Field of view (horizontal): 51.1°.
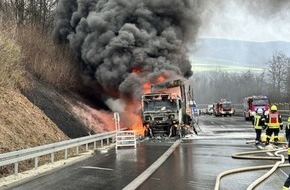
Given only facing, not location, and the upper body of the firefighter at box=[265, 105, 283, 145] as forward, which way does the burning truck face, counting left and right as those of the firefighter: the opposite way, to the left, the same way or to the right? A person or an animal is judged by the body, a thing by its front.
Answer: the opposite way

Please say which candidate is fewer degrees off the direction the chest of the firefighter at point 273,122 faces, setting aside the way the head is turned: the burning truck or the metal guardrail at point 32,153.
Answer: the burning truck

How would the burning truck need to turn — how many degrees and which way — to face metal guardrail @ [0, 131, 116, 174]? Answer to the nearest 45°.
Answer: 0° — it already faces it

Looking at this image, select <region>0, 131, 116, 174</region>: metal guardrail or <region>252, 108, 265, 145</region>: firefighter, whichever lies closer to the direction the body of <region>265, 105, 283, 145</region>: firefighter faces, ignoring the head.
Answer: the firefighter

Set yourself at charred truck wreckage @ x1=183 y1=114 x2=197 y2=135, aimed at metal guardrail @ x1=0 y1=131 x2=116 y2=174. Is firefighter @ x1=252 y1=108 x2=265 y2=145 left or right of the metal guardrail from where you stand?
left

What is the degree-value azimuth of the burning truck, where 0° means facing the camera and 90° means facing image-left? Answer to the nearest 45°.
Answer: approximately 0°

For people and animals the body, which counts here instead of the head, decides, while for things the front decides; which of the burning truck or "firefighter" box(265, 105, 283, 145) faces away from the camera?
the firefighter

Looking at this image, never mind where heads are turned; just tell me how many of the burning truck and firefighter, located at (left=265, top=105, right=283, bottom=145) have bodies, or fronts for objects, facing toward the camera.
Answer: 1

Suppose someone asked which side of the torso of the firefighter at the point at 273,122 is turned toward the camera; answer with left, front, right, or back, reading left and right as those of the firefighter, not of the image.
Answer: back

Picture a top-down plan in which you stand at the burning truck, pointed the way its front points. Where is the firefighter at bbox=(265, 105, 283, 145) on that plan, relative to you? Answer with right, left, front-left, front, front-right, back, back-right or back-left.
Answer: front-left

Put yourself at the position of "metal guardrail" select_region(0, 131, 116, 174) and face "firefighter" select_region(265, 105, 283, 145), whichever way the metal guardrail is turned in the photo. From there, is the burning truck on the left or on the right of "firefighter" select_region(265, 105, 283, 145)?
left
